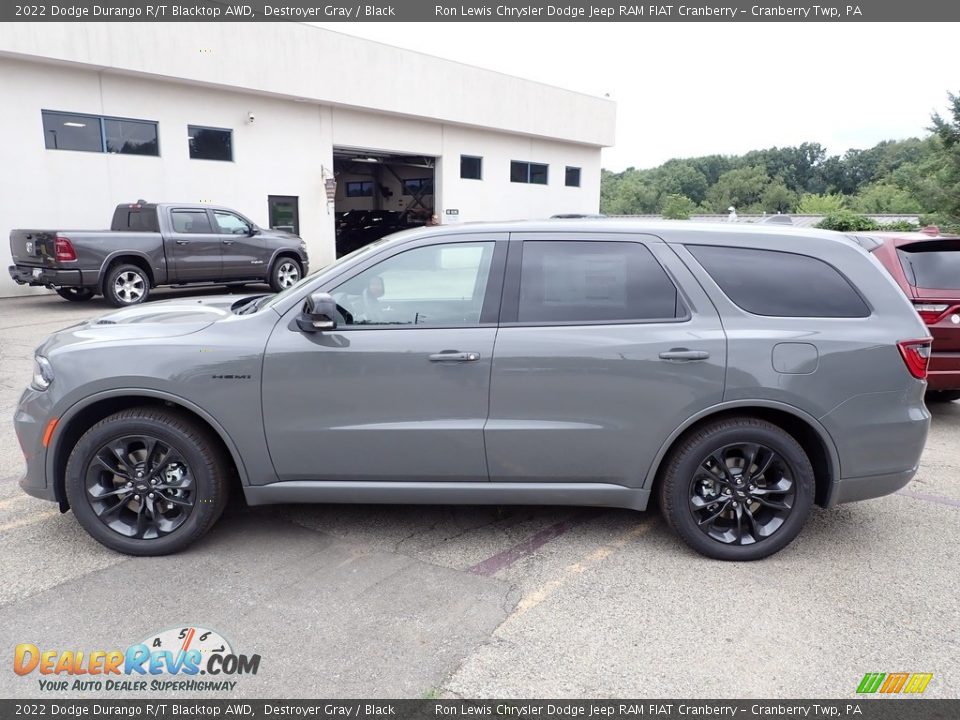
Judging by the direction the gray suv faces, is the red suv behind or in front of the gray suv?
behind

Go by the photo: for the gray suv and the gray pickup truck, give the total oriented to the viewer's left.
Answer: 1

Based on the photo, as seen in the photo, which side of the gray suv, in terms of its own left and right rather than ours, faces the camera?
left

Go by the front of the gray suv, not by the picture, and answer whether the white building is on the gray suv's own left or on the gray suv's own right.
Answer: on the gray suv's own right

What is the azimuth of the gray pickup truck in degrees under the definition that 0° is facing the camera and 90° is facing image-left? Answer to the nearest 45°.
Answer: approximately 225°

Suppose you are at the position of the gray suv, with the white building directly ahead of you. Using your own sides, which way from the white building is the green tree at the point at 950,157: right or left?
right
